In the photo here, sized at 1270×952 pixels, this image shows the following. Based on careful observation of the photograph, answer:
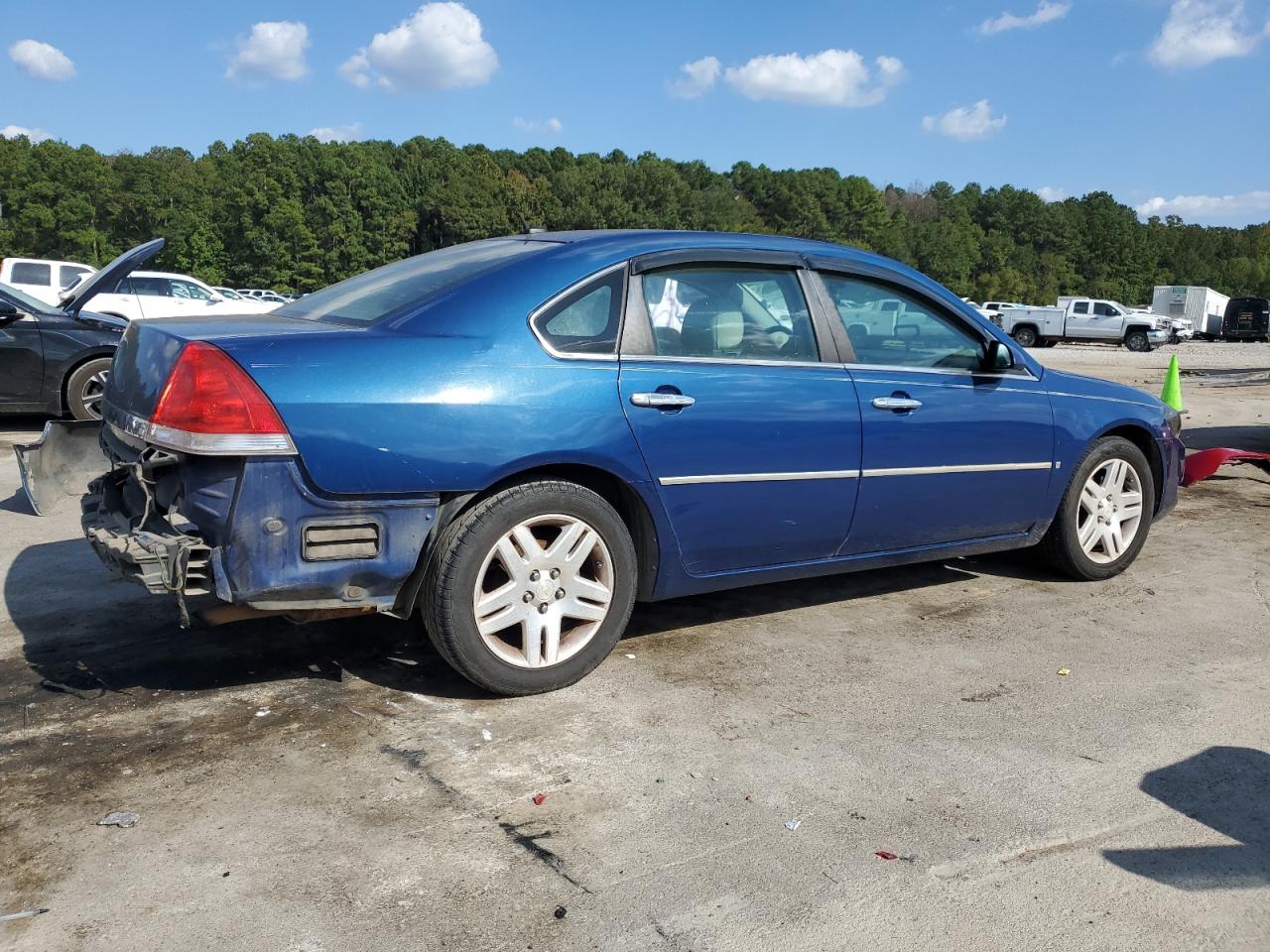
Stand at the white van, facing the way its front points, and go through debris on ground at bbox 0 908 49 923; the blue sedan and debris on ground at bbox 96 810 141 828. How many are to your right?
3

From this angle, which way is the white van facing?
to the viewer's right

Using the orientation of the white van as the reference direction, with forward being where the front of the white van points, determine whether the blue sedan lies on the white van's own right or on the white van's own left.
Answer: on the white van's own right

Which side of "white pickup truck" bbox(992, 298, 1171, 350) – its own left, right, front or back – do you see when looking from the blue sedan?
right

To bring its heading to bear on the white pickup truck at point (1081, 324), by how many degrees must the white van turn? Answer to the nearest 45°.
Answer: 0° — it already faces it

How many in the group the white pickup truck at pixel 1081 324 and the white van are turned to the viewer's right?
2

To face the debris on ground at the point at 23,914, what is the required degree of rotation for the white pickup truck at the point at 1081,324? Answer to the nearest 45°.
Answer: approximately 90° to its right

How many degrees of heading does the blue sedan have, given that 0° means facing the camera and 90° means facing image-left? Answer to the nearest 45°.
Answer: approximately 225°

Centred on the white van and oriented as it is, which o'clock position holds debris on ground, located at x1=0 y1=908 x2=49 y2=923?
The debris on ground is roughly at 3 o'clock from the white van.

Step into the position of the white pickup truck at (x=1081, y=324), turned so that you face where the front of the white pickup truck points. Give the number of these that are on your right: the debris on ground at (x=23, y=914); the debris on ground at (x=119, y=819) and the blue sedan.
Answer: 3

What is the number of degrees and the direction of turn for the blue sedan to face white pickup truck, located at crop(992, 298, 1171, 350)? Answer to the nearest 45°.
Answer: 0° — it already faces it

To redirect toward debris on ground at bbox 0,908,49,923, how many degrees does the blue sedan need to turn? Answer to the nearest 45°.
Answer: approximately 180°

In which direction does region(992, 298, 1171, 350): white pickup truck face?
to the viewer's right

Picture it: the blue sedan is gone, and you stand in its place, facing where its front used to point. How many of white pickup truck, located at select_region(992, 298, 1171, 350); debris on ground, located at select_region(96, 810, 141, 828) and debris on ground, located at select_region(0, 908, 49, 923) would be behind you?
2

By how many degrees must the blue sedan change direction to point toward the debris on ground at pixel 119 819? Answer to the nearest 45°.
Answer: approximately 180°
